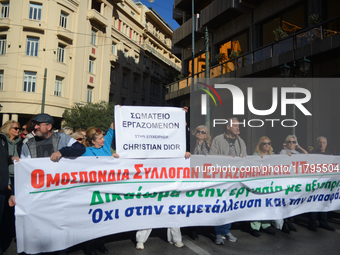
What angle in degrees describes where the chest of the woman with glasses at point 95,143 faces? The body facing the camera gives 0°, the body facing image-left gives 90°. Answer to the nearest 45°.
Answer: approximately 315°

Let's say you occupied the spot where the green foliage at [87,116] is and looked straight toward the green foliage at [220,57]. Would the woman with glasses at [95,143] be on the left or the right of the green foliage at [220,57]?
right

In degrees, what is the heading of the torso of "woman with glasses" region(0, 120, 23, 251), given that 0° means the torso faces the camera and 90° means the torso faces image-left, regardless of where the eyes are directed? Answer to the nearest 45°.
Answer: approximately 315°

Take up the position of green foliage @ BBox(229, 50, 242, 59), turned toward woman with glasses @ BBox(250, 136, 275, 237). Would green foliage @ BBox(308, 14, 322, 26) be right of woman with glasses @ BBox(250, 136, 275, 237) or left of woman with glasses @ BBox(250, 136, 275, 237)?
left

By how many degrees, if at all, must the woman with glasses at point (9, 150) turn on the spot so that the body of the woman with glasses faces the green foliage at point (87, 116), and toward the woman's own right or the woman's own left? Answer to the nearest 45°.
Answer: approximately 135° to the woman's own left

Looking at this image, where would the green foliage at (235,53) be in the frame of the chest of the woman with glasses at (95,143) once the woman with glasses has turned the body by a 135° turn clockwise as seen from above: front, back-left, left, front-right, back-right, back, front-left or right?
back-right

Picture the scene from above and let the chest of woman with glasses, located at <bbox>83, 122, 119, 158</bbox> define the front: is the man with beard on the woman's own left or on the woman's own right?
on the woman's own right
